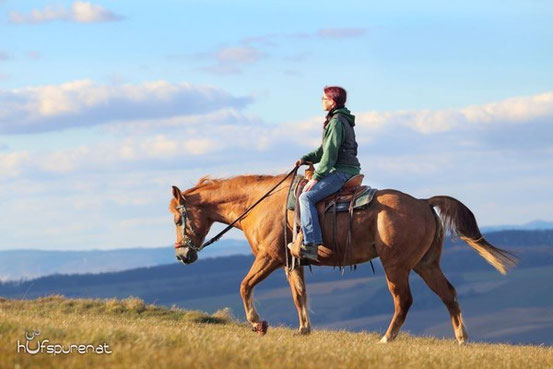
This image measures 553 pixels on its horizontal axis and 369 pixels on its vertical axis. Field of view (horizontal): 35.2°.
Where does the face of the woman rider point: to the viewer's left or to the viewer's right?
to the viewer's left

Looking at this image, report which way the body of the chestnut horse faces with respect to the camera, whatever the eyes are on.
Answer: to the viewer's left

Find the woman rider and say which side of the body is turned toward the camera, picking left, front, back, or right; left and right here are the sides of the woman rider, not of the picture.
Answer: left
